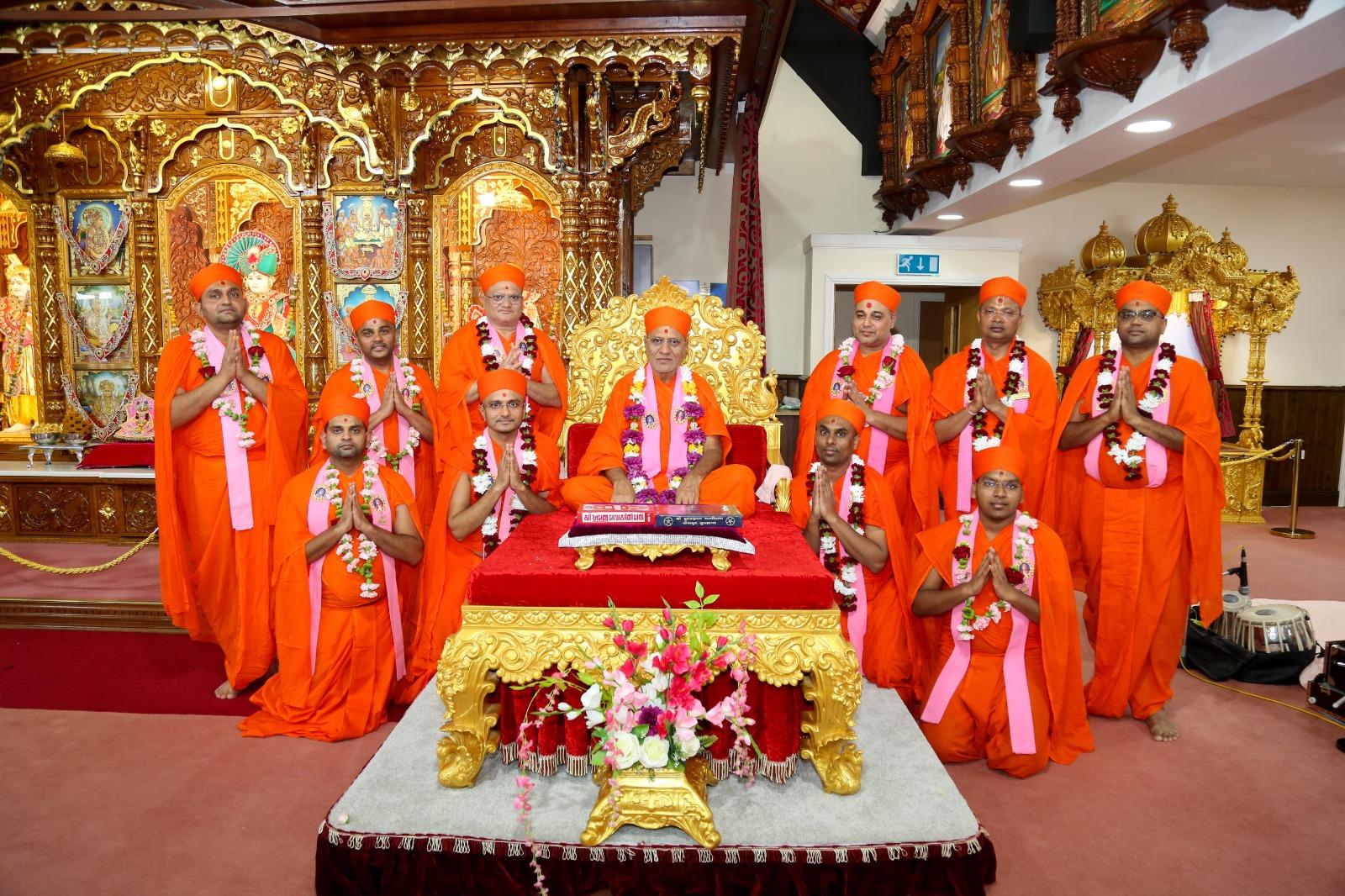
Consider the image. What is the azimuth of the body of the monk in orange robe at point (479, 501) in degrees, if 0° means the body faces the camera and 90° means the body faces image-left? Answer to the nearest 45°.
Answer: approximately 0°

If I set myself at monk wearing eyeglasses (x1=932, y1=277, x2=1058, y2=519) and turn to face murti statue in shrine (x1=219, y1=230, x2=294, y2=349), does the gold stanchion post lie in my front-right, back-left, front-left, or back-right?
back-right

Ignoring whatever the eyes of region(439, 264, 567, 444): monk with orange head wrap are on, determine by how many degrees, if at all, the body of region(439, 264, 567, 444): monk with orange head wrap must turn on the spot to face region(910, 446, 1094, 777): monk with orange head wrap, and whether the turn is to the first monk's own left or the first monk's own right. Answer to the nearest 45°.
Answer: approximately 45° to the first monk's own left

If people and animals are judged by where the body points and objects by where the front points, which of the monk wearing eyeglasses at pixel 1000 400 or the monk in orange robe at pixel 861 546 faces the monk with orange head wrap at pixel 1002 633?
the monk wearing eyeglasses

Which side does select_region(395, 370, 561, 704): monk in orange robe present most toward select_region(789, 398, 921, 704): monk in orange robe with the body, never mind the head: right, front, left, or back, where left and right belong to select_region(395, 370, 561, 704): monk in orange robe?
left

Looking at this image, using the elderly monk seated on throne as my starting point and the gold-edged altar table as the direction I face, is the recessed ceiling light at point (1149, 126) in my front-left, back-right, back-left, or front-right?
back-left

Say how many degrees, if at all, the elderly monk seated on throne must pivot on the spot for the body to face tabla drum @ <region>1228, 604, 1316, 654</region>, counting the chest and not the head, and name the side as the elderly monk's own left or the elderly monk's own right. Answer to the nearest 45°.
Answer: approximately 90° to the elderly monk's own left

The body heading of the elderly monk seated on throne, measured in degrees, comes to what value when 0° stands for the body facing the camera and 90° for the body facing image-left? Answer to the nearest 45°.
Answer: approximately 0°

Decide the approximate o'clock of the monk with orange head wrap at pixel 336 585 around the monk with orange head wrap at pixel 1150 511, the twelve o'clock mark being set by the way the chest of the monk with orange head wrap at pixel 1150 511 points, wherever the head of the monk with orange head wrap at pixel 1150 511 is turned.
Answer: the monk with orange head wrap at pixel 336 585 is roughly at 2 o'clock from the monk with orange head wrap at pixel 1150 511.

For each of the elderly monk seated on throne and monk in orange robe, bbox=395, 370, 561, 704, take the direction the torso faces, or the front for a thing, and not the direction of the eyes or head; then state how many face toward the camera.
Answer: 2

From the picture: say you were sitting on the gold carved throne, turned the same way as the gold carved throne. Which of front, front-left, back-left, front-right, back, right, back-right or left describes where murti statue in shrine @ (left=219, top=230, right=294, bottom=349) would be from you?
back-right

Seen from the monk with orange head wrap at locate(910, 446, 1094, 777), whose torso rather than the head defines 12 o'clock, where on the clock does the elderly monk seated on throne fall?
The elderly monk seated on throne is roughly at 3 o'clock from the monk with orange head wrap.

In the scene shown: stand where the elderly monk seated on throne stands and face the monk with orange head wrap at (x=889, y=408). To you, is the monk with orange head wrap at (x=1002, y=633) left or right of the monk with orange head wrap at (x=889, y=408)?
right
